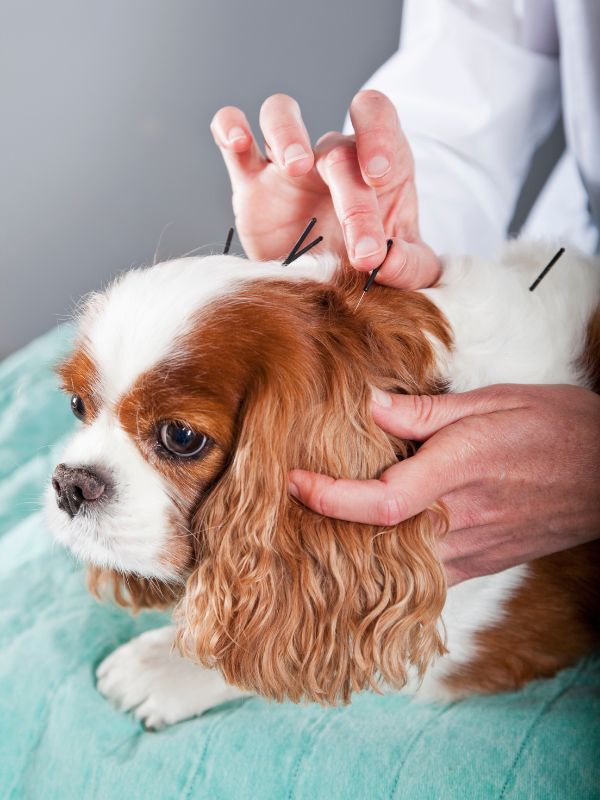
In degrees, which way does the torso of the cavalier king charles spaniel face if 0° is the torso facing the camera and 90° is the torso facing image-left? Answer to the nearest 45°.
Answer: approximately 45°
